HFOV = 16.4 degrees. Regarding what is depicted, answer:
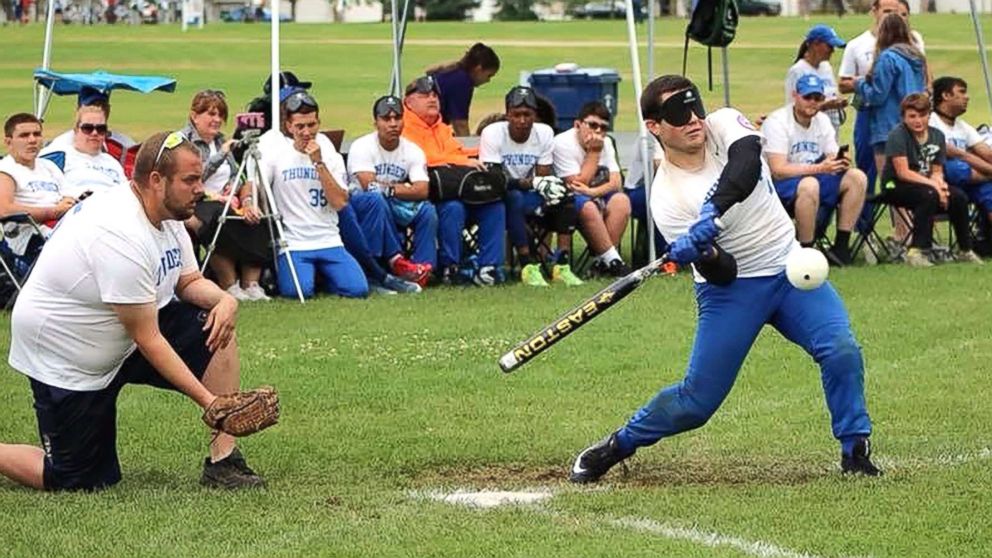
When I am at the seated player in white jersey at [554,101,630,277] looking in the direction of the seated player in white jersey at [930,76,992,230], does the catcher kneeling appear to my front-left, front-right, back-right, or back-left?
back-right

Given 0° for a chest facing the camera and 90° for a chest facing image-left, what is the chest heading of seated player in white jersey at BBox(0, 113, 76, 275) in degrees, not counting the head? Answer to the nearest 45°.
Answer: approximately 315°

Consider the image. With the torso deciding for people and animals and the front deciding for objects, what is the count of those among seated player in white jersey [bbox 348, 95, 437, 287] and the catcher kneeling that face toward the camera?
1

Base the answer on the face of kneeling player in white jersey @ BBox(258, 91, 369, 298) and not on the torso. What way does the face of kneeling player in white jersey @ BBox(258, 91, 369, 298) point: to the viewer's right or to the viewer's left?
to the viewer's right

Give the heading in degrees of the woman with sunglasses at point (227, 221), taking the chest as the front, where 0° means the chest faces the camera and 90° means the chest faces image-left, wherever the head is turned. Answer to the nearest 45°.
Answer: approximately 315°

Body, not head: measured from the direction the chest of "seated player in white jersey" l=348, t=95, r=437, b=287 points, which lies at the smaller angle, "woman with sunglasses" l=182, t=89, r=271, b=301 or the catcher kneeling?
the catcher kneeling

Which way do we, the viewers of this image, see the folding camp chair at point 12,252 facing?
facing the viewer and to the right of the viewer

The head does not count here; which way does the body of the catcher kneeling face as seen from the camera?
to the viewer's right

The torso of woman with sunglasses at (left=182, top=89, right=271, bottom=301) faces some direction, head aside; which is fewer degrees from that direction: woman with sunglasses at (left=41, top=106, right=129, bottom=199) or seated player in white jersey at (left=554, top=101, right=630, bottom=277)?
the seated player in white jersey
